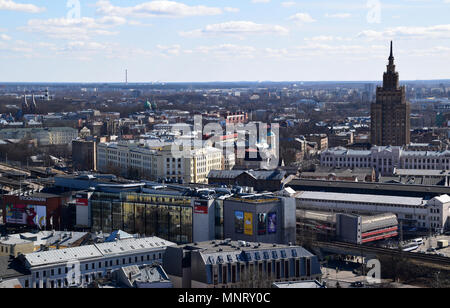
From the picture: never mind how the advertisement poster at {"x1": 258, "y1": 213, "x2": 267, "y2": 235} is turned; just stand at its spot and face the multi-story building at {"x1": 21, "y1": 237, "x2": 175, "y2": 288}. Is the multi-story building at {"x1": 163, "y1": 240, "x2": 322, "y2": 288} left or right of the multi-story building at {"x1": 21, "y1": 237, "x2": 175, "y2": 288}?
left

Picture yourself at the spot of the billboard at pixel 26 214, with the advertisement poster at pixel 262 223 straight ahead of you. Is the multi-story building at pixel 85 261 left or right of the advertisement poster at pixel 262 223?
right

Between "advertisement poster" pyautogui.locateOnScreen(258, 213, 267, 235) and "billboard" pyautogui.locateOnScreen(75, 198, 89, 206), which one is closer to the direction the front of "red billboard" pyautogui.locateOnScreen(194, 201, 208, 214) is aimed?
the advertisement poster

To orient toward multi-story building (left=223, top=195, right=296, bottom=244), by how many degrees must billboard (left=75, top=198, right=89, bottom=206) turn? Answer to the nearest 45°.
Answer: approximately 45° to its left

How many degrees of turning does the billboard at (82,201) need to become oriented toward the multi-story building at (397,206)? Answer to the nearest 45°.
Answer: approximately 90° to its left

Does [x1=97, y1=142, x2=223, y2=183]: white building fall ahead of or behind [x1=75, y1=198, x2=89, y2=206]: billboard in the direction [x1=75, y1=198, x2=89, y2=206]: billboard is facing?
behind

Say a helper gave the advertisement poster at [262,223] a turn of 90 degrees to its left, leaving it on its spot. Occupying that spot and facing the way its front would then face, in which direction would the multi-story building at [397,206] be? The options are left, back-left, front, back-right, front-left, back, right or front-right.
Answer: front-left

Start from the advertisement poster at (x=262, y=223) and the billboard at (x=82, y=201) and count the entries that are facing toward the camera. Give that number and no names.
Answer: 2

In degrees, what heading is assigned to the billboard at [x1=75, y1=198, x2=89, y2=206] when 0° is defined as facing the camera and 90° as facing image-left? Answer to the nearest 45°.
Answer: approximately 0°

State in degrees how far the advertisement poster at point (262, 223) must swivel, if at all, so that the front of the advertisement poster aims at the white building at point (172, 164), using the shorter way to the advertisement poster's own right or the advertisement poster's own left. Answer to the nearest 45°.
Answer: approximately 180°

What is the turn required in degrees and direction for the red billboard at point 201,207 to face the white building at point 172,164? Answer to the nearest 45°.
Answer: approximately 180°

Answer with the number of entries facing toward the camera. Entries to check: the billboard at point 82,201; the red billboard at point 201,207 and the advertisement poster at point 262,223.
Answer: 3

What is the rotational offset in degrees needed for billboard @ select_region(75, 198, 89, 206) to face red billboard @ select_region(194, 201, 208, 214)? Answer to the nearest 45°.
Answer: approximately 45° to its left

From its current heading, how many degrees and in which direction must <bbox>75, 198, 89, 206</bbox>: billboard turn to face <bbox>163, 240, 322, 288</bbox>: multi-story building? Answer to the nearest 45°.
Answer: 0° — it already faces it
